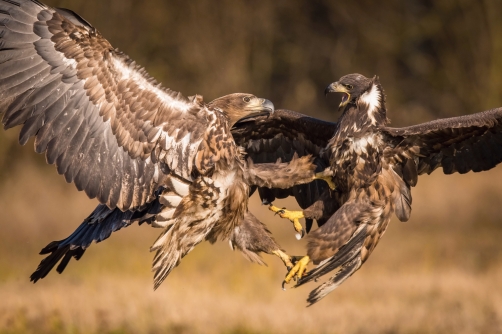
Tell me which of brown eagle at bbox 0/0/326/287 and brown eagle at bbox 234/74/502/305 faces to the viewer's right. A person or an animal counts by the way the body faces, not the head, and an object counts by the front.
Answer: brown eagle at bbox 0/0/326/287

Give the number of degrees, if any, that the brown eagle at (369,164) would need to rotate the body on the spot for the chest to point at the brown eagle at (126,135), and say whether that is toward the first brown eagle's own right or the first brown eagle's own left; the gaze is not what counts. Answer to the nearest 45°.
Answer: approximately 45° to the first brown eagle's own right

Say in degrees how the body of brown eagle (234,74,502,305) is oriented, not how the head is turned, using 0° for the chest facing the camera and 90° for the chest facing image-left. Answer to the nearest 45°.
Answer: approximately 45°

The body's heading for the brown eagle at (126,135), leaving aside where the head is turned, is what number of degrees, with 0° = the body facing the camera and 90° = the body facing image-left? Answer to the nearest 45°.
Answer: approximately 270°

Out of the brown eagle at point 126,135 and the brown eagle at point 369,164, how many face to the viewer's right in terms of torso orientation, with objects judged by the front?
1

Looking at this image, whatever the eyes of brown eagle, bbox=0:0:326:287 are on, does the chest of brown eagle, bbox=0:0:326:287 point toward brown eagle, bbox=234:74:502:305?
yes
